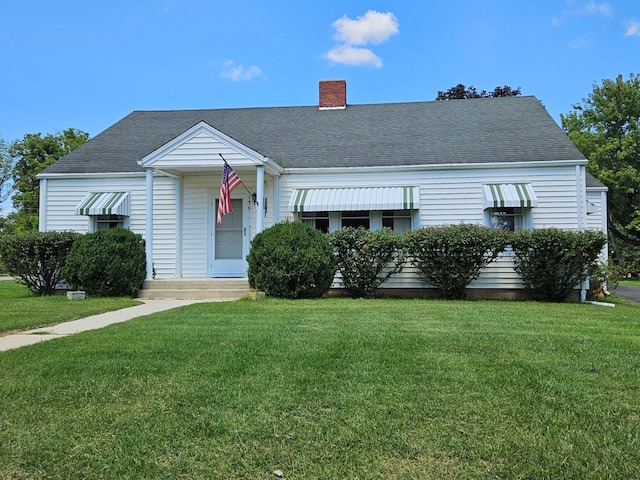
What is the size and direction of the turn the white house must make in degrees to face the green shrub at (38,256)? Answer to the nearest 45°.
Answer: approximately 90° to its right

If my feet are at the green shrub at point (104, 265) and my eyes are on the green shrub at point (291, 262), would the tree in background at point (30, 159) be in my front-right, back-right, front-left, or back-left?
back-left

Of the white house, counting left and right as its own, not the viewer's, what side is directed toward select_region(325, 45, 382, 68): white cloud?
back

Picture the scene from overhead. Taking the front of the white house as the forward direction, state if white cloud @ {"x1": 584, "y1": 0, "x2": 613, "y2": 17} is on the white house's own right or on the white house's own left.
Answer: on the white house's own left

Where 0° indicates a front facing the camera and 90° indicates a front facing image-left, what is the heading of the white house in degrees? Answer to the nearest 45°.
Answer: approximately 0°

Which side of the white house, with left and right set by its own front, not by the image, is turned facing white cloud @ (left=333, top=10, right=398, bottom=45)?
back

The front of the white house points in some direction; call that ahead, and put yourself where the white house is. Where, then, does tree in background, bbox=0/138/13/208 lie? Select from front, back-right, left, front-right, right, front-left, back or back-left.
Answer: back-right

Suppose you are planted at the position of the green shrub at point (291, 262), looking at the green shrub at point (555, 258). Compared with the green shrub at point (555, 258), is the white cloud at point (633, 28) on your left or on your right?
left

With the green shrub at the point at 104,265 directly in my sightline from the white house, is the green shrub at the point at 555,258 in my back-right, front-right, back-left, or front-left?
back-left
